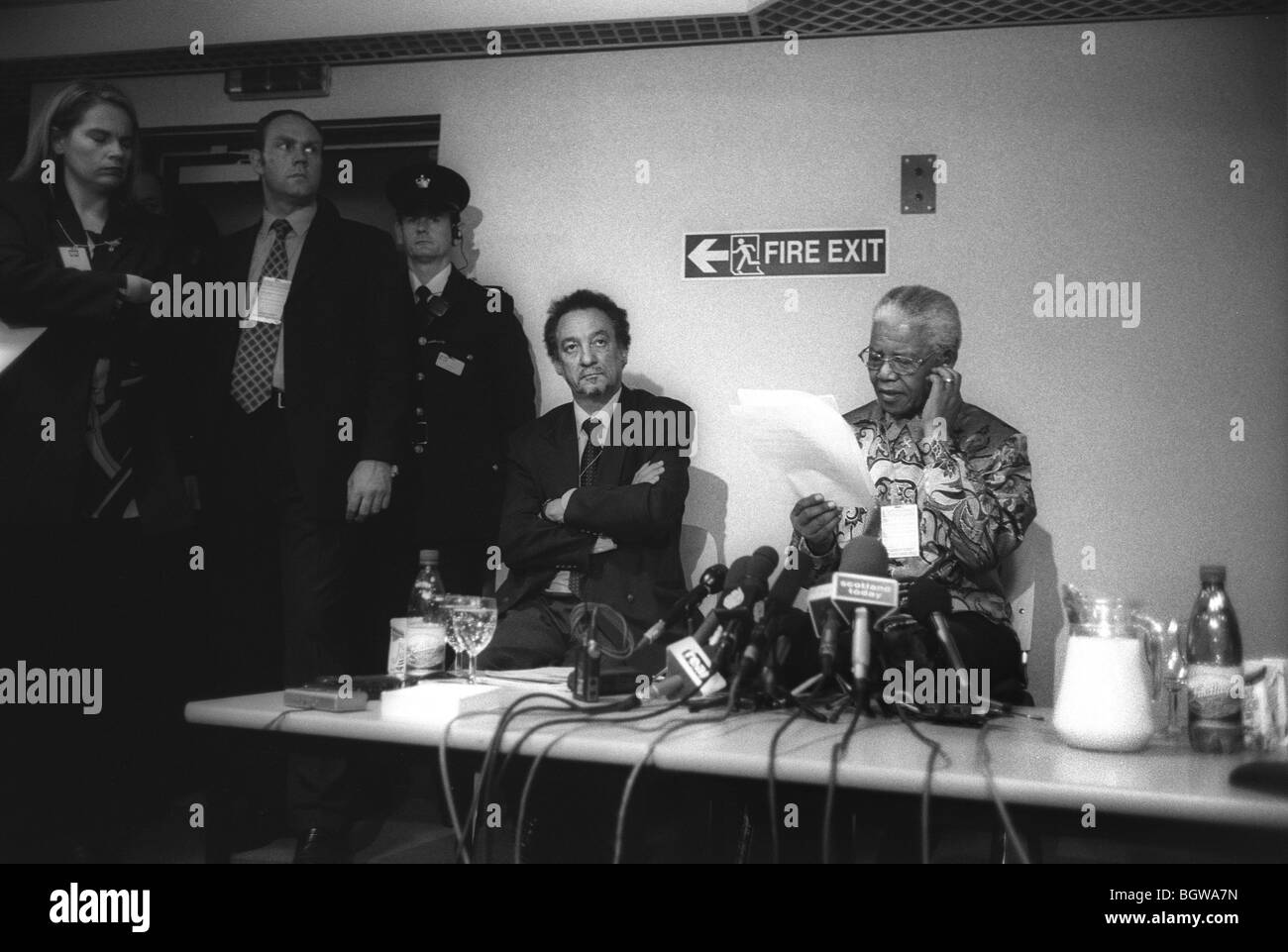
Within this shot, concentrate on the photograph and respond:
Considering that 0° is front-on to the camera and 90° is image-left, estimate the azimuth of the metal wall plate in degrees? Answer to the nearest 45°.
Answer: approximately 0°

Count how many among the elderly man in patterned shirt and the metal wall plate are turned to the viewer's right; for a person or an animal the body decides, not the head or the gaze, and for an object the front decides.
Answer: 0

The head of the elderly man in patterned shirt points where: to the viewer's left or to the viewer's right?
to the viewer's left

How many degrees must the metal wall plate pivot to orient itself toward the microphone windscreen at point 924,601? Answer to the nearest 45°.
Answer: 0° — it already faces it

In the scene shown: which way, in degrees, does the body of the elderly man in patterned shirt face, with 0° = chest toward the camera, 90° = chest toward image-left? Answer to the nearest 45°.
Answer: approximately 45°

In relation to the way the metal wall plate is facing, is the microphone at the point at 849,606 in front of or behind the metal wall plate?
in front

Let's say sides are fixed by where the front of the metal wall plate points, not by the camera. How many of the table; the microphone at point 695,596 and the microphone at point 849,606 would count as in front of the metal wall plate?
3

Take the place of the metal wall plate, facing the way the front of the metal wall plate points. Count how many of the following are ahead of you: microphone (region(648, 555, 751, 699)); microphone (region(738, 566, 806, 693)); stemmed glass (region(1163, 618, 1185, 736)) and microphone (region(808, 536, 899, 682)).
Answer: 4

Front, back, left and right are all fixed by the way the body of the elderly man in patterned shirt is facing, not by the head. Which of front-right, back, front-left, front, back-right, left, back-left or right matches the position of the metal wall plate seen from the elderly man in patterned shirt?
back-right
